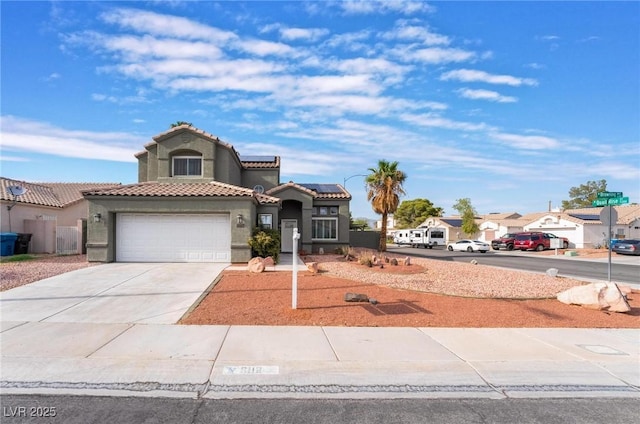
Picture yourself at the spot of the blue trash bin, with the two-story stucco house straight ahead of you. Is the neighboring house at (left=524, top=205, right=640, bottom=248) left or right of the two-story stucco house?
left

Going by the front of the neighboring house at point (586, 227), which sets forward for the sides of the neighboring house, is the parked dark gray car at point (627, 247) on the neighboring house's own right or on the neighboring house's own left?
on the neighboring house's own left

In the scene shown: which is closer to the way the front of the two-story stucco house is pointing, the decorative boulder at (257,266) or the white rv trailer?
the decorative boulder

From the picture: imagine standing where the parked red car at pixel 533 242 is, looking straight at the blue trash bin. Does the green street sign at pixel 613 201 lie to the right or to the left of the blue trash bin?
left

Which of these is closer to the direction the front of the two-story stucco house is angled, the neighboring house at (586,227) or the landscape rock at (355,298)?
the landscape rock

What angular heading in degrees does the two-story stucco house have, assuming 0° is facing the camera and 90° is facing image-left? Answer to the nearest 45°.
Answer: approximately 0°

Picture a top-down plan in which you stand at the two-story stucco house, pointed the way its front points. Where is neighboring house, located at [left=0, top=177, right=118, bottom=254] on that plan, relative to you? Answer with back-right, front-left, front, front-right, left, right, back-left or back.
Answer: back-right

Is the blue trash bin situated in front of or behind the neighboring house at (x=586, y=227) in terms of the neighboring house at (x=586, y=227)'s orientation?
in front

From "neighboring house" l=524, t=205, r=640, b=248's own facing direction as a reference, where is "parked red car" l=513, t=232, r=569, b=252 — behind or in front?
in front

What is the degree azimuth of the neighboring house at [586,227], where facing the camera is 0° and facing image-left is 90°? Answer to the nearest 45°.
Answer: approximately 45°

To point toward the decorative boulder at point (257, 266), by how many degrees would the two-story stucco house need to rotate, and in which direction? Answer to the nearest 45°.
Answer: approximately 45° to its left

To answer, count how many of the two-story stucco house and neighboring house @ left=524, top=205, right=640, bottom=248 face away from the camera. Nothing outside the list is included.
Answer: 0
